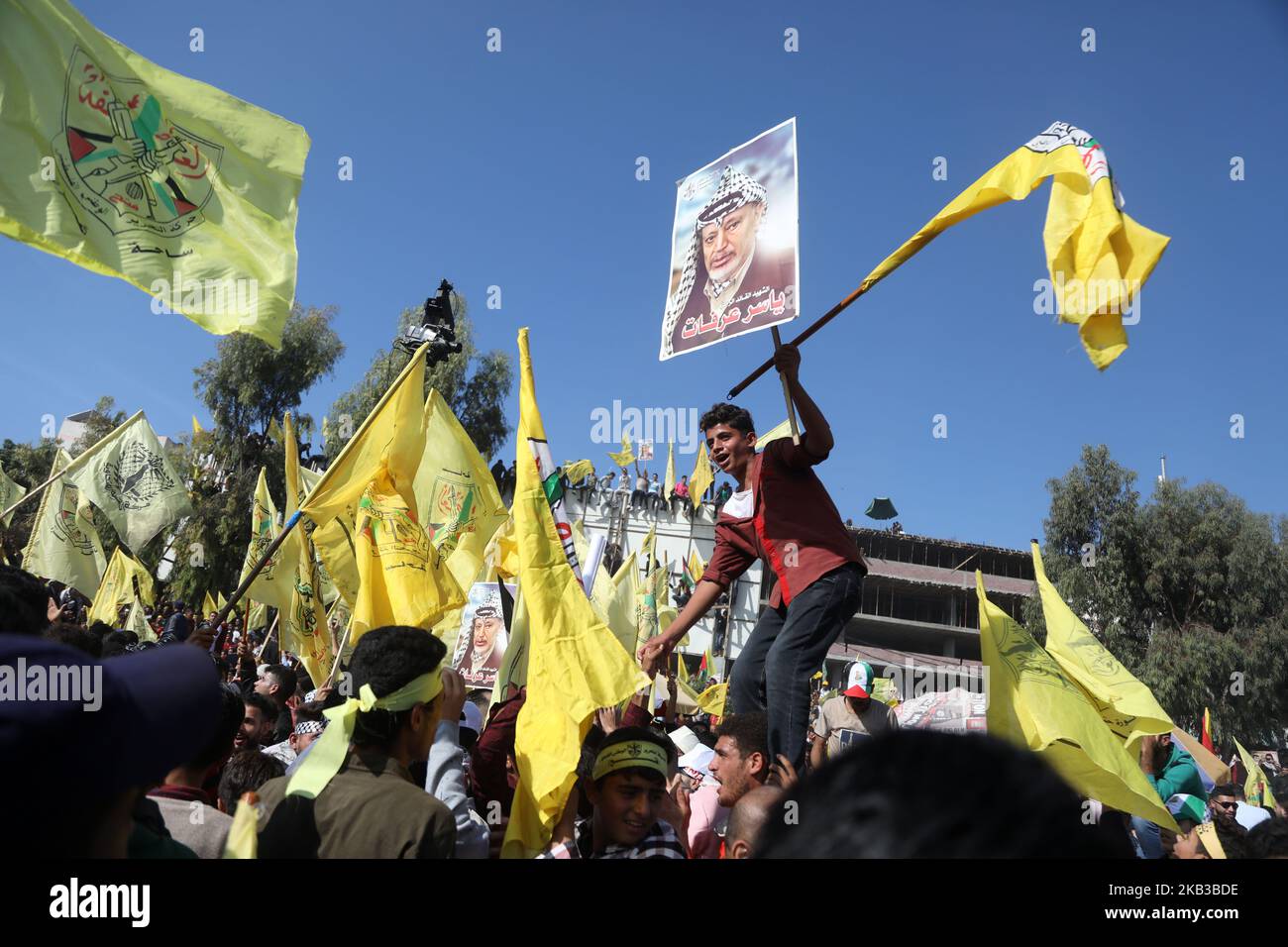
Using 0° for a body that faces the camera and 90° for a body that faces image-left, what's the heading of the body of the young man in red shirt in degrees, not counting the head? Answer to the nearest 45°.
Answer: approximately 45°

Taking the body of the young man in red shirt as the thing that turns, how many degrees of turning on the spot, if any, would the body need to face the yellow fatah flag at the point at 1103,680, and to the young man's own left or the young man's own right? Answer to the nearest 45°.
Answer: approximately 180°

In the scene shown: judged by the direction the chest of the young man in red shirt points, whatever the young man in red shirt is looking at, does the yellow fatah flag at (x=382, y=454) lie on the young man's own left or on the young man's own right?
on the young man's own right

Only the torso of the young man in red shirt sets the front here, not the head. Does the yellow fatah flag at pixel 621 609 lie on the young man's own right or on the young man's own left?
on the young man's own right

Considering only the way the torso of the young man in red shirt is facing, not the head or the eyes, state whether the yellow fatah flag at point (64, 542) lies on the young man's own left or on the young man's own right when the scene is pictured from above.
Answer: on the young man's own right

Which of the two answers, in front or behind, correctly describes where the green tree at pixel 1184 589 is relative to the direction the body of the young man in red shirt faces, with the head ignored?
behind

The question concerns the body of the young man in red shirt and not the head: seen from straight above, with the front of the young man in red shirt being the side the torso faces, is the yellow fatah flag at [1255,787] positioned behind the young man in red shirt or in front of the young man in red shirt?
behind
